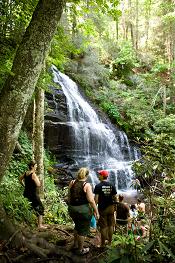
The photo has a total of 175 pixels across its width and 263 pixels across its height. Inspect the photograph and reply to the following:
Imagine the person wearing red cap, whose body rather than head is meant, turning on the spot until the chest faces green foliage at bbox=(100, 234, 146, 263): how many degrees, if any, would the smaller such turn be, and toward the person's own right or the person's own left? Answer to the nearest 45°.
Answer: approximately 180°

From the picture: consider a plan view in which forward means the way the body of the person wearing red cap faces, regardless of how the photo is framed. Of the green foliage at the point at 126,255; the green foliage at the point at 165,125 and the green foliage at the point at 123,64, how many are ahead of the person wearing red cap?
2

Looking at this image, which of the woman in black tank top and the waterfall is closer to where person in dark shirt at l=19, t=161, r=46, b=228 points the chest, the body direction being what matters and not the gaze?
the waterfall

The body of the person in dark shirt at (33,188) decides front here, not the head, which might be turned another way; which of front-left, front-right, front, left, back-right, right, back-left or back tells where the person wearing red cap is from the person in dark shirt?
right

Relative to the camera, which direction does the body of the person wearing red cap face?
away from the camera

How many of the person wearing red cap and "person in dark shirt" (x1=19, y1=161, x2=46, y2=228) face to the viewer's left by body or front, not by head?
0

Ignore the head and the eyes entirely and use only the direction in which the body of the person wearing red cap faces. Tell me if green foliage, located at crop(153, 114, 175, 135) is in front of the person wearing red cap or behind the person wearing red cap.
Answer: in front

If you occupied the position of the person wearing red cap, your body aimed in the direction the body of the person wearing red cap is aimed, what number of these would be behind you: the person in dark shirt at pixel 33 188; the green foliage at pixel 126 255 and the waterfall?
1

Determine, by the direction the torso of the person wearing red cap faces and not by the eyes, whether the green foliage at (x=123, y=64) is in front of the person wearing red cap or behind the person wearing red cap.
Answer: in front

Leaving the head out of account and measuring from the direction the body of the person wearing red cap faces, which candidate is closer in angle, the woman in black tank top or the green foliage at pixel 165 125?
the green foliage

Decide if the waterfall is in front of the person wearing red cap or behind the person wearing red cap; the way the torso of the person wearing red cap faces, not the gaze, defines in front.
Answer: in front

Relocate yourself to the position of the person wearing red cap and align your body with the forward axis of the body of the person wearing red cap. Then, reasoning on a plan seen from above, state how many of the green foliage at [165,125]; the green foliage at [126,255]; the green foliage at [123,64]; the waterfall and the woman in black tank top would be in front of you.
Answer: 3

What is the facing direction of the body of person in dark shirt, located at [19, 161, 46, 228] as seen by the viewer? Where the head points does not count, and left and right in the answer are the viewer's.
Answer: facing away from the viewer and to the right of the viewer

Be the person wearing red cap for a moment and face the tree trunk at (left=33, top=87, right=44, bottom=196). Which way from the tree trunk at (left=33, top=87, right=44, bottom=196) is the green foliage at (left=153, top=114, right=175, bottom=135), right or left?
right

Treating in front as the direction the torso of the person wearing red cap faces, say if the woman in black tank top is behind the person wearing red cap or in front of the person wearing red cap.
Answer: behind
